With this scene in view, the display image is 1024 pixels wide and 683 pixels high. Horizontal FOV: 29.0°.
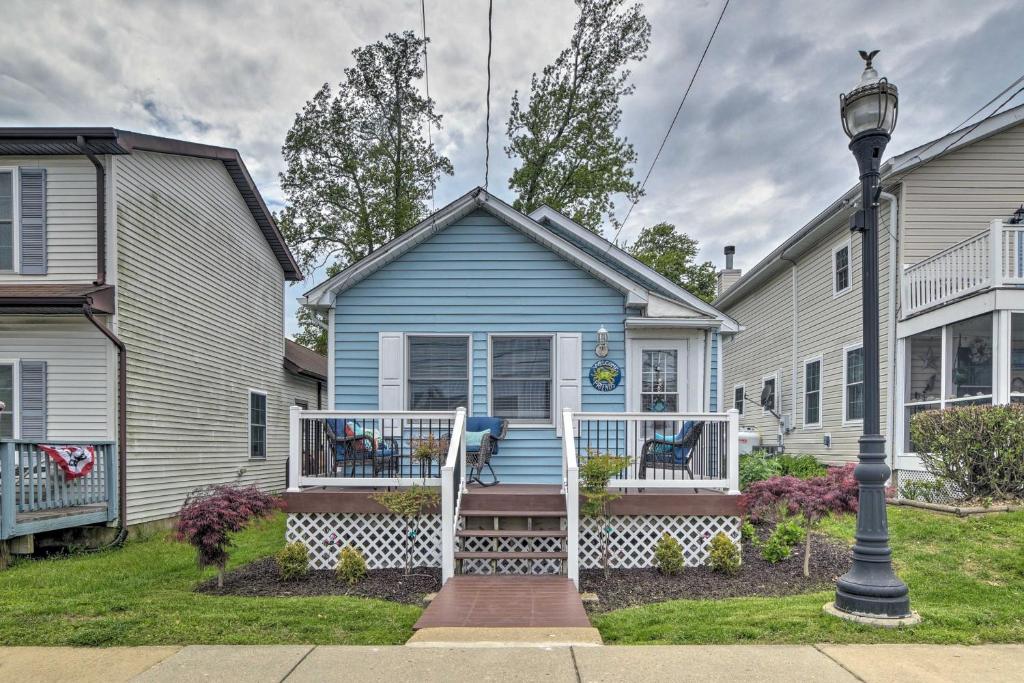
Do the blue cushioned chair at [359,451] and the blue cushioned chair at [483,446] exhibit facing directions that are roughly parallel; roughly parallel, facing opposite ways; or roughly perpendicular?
roughly perpendicular

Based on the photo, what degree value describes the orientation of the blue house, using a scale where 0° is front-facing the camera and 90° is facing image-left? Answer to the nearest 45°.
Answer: approximately 0°

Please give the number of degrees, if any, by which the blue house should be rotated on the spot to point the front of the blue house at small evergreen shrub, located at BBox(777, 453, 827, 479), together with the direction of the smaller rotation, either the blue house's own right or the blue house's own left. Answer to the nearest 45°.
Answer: approximately 135° to the blue house's own left

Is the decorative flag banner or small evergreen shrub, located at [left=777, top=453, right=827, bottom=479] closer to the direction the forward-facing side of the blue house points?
the decorative flag banner

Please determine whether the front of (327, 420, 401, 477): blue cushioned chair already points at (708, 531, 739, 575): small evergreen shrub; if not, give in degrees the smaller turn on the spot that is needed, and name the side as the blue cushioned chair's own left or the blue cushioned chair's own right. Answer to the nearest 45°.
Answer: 0° — it already faces it

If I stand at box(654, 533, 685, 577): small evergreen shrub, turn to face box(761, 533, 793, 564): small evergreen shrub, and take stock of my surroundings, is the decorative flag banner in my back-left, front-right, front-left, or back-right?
back-left

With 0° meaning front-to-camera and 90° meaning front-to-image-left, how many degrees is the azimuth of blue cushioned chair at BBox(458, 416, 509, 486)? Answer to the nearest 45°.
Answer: approximately 45°

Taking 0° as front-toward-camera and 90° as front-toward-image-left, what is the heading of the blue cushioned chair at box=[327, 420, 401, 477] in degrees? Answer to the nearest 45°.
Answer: approximately 315°
